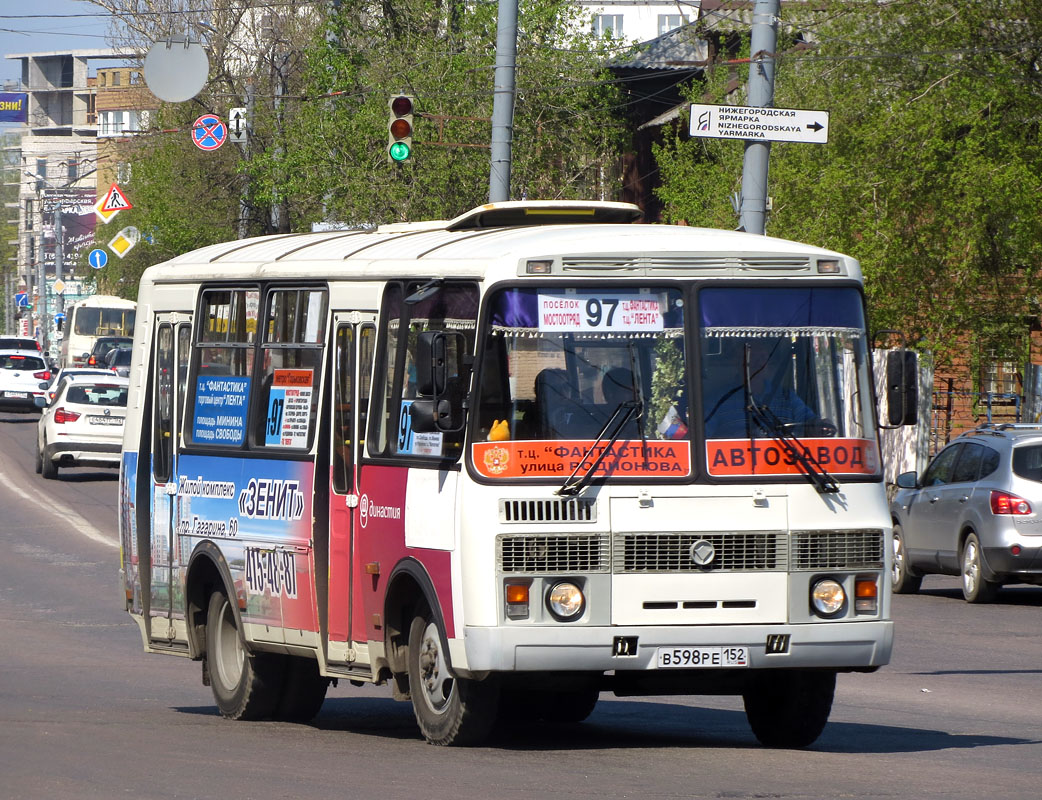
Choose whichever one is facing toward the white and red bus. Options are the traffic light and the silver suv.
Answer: the traffic light

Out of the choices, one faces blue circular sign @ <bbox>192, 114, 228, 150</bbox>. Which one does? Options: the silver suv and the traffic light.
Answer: the silver suv

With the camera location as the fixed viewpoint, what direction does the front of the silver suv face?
facing away from the viewer and to the left of the viewer

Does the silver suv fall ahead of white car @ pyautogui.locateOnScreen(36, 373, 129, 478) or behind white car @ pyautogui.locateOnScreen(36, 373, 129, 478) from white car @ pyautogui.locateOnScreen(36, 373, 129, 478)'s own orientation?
behind

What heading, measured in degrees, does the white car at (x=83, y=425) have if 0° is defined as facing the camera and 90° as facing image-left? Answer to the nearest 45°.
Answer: approximately 180°

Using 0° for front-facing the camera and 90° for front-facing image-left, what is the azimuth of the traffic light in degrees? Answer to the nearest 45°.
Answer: approximately 0°

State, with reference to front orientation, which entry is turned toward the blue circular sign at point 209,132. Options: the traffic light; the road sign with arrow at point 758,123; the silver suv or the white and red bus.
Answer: the silver suv
